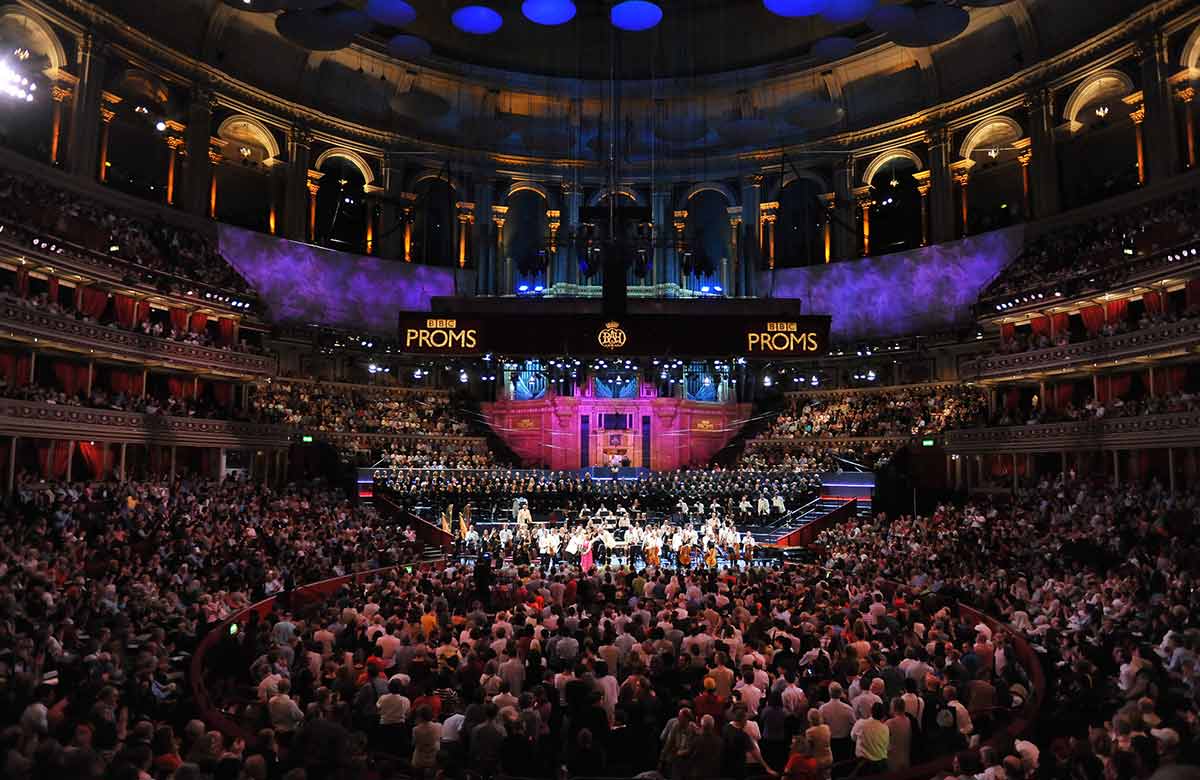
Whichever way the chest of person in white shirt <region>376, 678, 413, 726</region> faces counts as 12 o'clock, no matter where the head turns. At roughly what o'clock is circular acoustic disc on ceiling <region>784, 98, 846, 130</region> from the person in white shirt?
The circular acoustic disc on ceiling is roughly at 1 o'clock from the person in white shirt.

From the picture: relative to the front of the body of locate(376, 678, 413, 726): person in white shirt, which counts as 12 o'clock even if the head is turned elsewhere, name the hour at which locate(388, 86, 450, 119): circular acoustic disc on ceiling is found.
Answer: The circular acoustic disc on ceiling is roughly at 12 o'clock from the person in white shirt.

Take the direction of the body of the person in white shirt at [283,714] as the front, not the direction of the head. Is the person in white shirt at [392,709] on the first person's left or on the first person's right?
on the first person's right

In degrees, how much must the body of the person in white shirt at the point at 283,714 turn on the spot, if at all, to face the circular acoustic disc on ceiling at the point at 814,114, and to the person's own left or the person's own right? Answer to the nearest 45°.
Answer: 0° — they already face it

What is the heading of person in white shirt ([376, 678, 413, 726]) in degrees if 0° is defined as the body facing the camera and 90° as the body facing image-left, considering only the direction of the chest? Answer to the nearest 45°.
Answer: approximately 180°

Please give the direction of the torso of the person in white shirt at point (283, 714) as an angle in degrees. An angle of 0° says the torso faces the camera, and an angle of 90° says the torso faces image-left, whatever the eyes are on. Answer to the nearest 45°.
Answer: approximately 225°

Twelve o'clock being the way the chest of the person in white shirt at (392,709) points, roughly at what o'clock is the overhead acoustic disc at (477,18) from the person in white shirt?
The overhead acoustic disc is roughly at 12 o'clock from the person in white shirt.

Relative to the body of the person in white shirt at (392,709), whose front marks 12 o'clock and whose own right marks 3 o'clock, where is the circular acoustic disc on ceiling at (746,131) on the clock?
The circular acoustic disc on ceiling is roughly at 1 o'clock from the person in white shirt.
